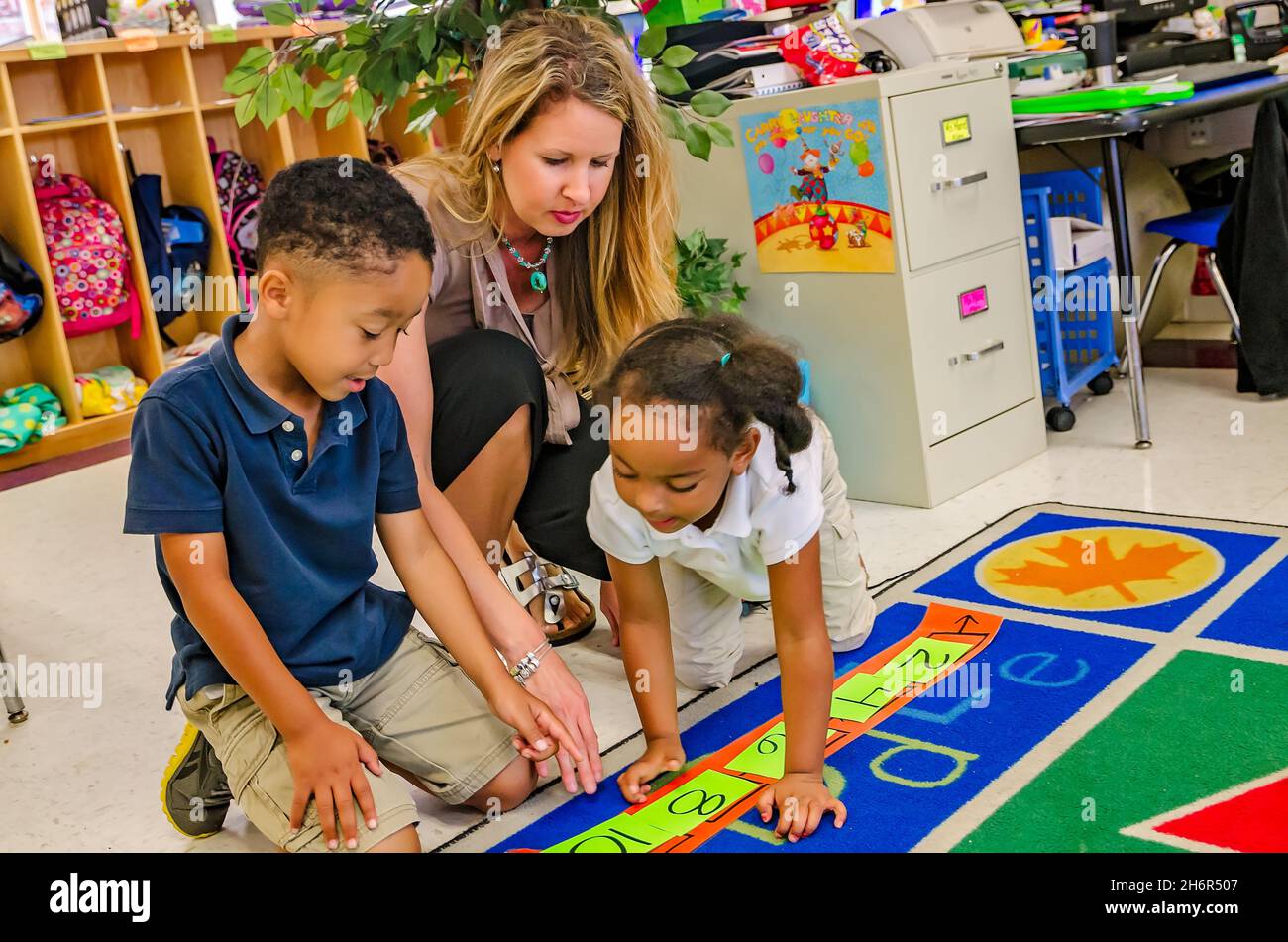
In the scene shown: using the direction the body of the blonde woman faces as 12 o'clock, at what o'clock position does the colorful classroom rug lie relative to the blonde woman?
The colorful classroom rug is roughly at 12 o'clock from the blonde woman.

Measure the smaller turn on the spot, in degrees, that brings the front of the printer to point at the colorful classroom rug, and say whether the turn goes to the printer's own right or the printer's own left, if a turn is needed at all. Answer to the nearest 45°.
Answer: approximately 45° to the printer's own right

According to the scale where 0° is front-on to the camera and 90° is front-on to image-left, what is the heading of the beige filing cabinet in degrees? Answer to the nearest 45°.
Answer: approximately 315°

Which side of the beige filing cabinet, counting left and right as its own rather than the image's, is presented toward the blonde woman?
right

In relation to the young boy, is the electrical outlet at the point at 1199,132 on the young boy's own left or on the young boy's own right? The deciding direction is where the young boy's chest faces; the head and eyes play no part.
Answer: on the young boy's own left

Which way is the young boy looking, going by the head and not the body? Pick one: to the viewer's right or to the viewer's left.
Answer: to the viewer's right
